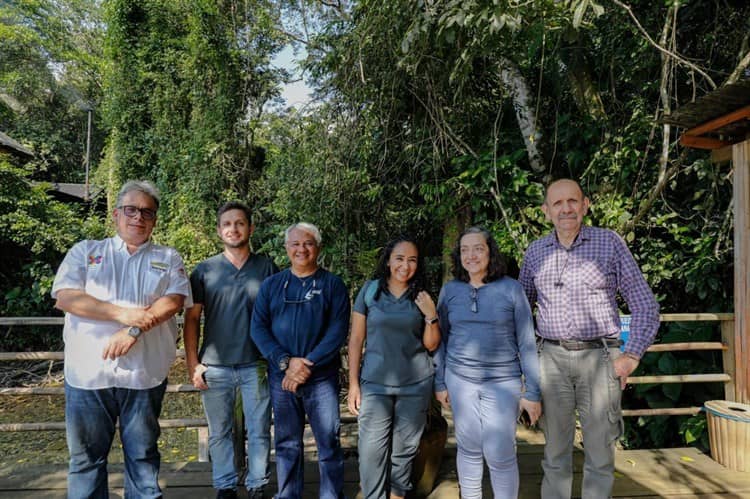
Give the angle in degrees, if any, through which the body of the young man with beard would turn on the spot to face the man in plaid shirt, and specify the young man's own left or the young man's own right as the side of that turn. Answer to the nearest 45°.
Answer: approximately 45° to the young man's own left

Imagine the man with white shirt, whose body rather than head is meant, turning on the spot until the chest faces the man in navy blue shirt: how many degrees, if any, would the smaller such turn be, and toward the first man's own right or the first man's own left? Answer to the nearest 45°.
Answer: approximately 90° to the first man's own left

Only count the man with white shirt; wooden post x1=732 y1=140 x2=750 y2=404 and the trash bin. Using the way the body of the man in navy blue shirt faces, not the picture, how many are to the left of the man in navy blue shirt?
2

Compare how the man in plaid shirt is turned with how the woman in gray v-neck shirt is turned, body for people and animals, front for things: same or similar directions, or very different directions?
same or similar directions

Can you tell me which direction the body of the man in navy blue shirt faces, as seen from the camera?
toward the camera

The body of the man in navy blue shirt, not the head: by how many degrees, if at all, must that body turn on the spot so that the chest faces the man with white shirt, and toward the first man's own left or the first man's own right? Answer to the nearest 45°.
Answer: approximately 90° to the first man's own right

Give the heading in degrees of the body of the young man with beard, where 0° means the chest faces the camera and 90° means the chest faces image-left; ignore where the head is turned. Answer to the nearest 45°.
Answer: approximately 0°

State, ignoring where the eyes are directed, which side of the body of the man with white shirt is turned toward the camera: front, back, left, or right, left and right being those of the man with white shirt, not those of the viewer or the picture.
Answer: front

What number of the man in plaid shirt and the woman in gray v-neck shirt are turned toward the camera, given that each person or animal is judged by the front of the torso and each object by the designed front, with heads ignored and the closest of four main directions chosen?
2

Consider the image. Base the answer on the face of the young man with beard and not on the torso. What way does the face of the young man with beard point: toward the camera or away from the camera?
toward the camera

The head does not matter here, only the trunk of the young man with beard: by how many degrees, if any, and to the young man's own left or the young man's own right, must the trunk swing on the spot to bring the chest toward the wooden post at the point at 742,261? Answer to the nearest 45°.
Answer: approximately 90° to the young man's own left

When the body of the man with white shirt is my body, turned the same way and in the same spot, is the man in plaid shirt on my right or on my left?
on my left
